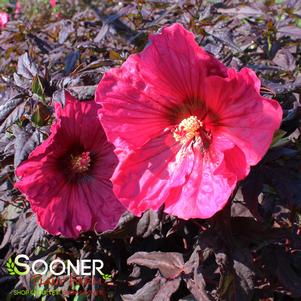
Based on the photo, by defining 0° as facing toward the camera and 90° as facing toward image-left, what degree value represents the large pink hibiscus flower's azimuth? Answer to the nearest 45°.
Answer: approximately 0°
